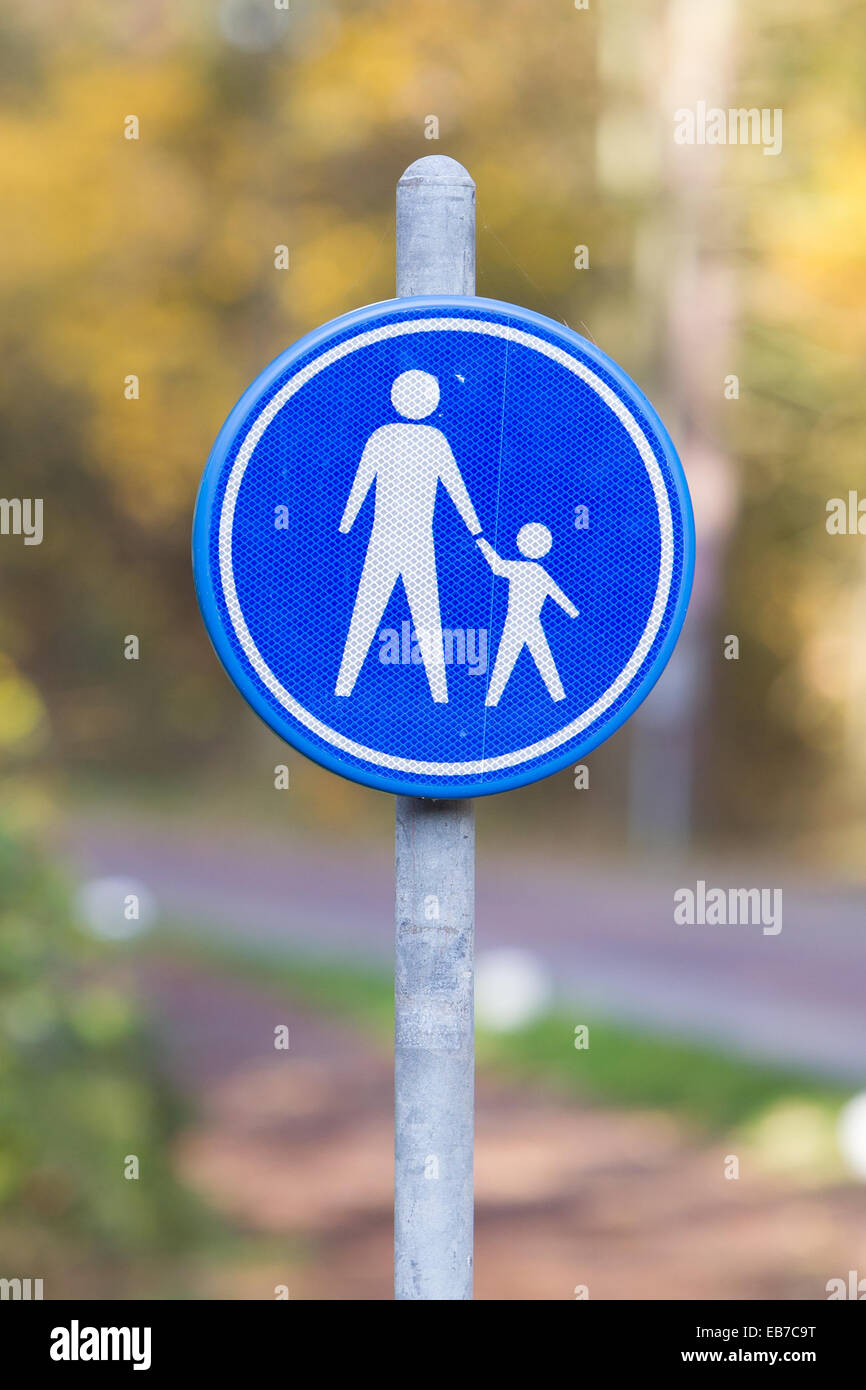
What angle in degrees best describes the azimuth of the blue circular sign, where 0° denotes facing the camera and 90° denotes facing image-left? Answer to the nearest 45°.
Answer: approximately 0°
